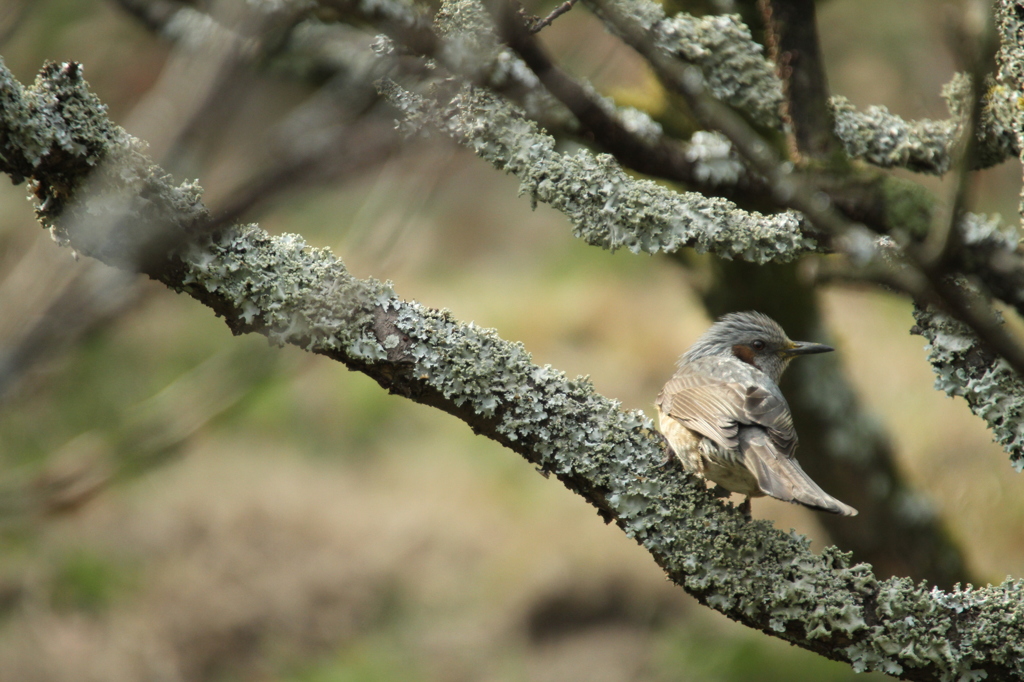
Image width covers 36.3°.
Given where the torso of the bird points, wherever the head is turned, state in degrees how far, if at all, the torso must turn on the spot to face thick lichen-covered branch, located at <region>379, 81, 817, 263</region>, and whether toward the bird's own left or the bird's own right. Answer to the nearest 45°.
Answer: approximately 90° to the bird's own left

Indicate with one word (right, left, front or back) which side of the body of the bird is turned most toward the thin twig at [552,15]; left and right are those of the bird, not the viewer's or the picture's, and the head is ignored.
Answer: left
